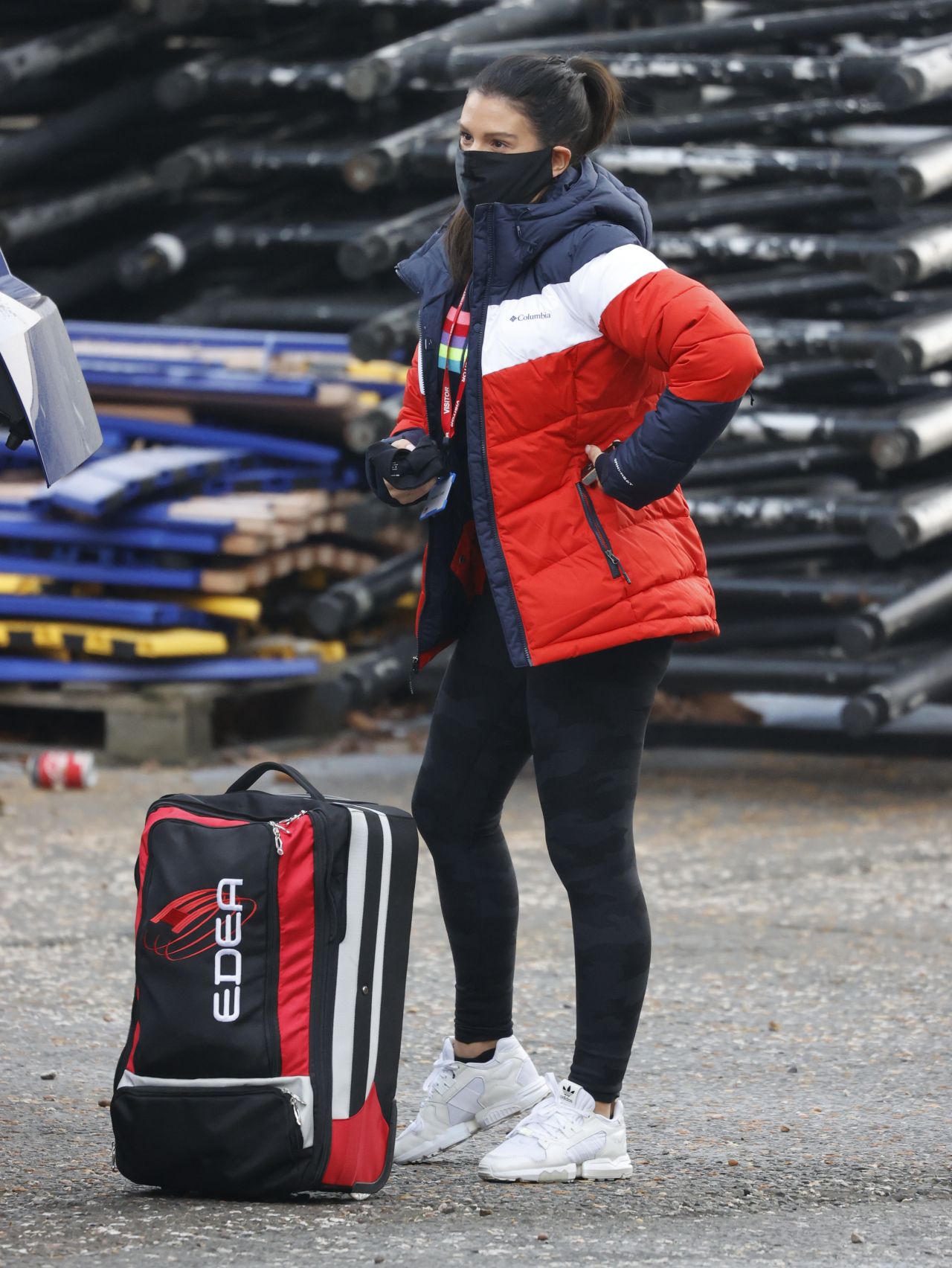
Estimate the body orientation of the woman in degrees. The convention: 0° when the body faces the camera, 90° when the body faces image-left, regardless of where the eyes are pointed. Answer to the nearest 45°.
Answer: approximately 45°

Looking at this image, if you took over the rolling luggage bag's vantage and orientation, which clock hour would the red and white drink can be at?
The red and white drink can is roughly at 4 o'clock from the rolling luggage bag.

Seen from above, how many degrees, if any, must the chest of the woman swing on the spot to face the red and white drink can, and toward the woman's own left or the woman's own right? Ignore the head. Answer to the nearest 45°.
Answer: approximately 90° to the woman's own right

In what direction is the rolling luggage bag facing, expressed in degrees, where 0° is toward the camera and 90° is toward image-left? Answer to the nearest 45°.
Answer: approximately 45°

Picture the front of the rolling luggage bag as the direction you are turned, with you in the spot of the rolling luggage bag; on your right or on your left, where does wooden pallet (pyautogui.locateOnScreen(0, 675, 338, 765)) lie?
on your right

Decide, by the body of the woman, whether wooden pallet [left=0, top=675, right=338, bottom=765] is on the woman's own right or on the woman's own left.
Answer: on the woman's own right
